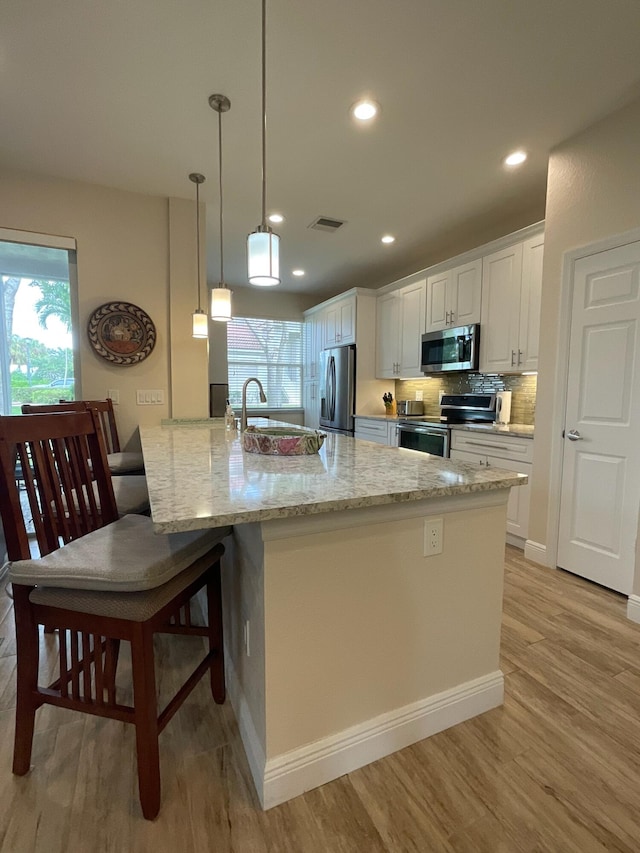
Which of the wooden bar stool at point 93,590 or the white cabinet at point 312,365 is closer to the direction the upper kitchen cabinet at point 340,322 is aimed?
the wooden bar stool

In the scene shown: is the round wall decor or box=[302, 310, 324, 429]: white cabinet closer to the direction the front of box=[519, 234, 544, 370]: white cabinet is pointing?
the round wall decor

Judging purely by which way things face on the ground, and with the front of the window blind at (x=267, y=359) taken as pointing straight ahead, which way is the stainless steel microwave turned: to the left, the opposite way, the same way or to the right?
to the right

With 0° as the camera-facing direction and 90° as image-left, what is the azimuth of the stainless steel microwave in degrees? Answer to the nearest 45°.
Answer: approximately 45°

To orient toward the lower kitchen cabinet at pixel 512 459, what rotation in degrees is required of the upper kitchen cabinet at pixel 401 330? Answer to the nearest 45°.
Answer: approximately 90° to its left

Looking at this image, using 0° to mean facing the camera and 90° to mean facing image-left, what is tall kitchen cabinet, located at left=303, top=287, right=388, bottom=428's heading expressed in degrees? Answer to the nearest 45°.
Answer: approximately 45°

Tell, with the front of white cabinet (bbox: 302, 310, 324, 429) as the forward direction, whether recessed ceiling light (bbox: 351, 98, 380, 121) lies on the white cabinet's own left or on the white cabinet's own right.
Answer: on the white cabinet's own left

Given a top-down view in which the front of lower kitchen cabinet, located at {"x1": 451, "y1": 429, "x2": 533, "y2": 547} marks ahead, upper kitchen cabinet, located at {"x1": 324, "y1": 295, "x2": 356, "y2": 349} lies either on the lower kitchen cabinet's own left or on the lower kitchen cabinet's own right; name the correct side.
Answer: on the lower kitchen cabinet's own right
